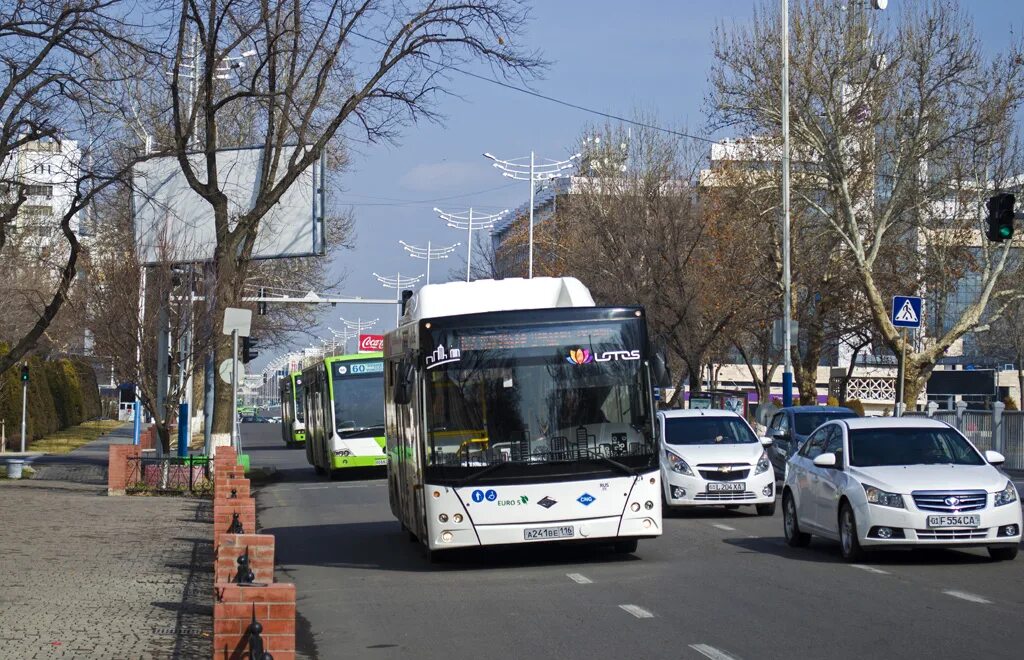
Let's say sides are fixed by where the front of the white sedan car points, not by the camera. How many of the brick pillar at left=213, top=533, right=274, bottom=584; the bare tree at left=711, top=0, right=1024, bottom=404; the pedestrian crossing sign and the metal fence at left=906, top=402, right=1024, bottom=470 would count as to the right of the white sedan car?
1

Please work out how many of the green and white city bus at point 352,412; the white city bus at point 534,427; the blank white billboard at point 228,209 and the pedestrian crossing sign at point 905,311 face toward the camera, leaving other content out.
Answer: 4

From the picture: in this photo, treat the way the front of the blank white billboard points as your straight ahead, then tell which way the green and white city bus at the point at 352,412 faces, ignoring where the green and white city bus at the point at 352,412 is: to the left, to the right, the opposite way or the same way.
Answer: the same way

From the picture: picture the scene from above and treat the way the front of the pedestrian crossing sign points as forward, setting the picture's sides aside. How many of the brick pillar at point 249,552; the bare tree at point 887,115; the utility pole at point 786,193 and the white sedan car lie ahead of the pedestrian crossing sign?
2

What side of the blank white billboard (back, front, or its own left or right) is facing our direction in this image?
front

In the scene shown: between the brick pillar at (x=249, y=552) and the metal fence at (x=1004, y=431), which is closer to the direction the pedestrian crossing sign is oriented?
the brick pillar

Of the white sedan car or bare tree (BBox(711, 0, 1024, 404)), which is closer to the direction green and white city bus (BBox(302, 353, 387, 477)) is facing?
the white sedan car

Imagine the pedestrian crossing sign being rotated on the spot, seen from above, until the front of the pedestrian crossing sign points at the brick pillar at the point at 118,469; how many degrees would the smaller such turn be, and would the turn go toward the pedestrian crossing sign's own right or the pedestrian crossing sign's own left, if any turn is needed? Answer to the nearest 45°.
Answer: approximately 90° to the pedestrian crossing sign's own right

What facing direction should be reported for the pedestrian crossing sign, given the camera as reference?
facing the viewer

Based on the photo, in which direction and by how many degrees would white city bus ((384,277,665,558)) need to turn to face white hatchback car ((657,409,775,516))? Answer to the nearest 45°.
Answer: approximately 135° to its left

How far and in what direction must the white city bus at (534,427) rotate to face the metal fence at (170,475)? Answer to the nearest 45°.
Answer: approximately 135° to its right

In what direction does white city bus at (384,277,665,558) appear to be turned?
toward the camera

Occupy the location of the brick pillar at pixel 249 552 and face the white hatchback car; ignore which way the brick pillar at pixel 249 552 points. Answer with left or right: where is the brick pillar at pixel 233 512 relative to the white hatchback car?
left

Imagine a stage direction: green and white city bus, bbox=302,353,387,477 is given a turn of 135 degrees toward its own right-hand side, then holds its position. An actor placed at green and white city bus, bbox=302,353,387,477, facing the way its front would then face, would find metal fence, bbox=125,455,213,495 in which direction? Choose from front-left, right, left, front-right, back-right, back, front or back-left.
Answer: left

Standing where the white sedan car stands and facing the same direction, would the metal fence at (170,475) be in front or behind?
behind

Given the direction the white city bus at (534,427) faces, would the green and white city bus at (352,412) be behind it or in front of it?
behind

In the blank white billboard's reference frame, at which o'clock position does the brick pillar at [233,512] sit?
The brick pillar is roughly at 12 o'clock from the blank white billboard.

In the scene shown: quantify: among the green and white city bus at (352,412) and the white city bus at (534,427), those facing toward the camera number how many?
2

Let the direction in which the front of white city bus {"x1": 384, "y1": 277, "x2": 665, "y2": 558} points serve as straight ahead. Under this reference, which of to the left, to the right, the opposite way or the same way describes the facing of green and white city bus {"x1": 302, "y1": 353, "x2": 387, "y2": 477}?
the same way
